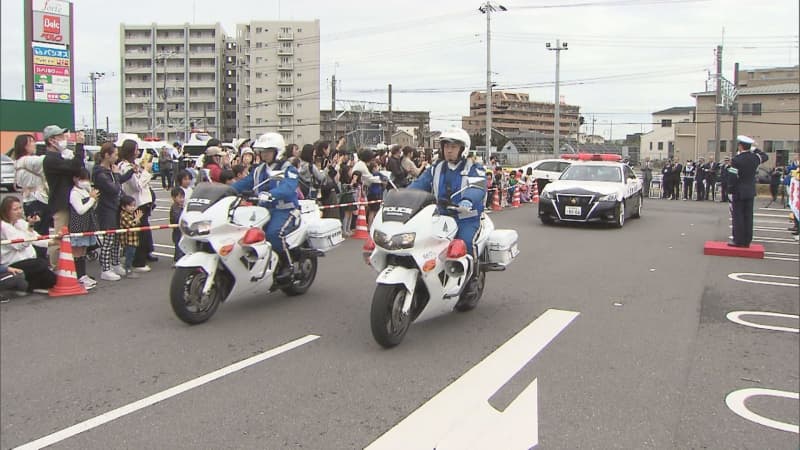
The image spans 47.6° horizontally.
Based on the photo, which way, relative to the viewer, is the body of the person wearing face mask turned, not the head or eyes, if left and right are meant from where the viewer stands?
facing to the right of the viewer

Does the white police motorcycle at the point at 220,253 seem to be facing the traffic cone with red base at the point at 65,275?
no

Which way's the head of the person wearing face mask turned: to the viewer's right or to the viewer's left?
to the viewer's right

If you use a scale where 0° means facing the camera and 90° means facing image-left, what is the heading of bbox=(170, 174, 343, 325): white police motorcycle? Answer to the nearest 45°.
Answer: approximately 45°

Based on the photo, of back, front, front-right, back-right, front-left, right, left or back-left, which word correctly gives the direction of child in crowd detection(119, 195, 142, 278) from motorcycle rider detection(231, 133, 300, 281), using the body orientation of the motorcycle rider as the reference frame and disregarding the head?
right

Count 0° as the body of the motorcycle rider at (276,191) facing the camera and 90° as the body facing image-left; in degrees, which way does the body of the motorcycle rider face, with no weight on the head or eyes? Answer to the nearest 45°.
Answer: approximately 45°

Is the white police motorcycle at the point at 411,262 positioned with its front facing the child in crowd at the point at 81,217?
no

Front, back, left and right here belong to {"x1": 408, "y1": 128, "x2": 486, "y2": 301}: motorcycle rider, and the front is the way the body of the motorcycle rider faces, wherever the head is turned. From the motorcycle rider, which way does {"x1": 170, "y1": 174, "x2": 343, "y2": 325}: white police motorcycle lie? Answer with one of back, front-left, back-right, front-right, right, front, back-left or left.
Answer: front-right

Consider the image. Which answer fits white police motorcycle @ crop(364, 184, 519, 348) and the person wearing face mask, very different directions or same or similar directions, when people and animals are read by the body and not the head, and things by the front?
very different directions

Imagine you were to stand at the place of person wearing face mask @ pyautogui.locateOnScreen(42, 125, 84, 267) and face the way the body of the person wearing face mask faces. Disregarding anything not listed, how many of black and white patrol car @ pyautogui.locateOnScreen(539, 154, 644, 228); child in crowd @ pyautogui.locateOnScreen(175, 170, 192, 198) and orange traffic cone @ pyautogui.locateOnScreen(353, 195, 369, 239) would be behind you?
0

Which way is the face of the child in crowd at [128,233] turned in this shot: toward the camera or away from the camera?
toward the camera

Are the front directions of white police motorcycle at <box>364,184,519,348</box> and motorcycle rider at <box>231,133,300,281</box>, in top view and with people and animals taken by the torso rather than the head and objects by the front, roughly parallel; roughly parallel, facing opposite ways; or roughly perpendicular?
roughly parallel

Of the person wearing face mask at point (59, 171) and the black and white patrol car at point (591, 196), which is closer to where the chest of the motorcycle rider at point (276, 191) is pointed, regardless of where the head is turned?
the person wearing face mask

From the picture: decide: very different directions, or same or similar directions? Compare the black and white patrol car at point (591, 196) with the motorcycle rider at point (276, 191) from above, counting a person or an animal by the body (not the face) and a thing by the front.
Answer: same or similar directions

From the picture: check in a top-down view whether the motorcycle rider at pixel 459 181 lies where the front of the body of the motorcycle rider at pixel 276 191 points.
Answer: no

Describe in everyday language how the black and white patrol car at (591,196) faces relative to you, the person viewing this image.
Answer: facing the viewer and to the left of the viewer
